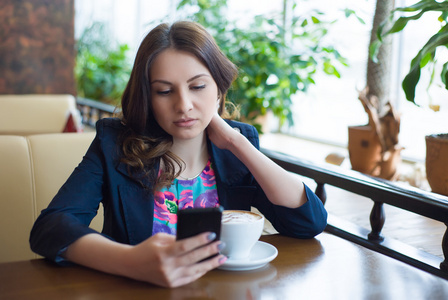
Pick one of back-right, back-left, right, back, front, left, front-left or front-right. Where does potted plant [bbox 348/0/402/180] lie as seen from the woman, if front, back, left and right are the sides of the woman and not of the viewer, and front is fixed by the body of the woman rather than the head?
back-left

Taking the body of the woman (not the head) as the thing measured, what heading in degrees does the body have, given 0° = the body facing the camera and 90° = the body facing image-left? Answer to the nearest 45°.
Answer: approximately 0°

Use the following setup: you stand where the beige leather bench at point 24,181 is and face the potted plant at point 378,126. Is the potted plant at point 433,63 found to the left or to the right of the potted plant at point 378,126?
right

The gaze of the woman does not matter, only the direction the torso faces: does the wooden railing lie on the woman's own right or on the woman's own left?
on the woman's own left

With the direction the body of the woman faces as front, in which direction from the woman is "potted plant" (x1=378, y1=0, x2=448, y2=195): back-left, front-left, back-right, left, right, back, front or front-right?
back-left

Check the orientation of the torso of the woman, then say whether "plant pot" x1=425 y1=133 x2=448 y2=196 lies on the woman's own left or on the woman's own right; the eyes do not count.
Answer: on the woman's own left
